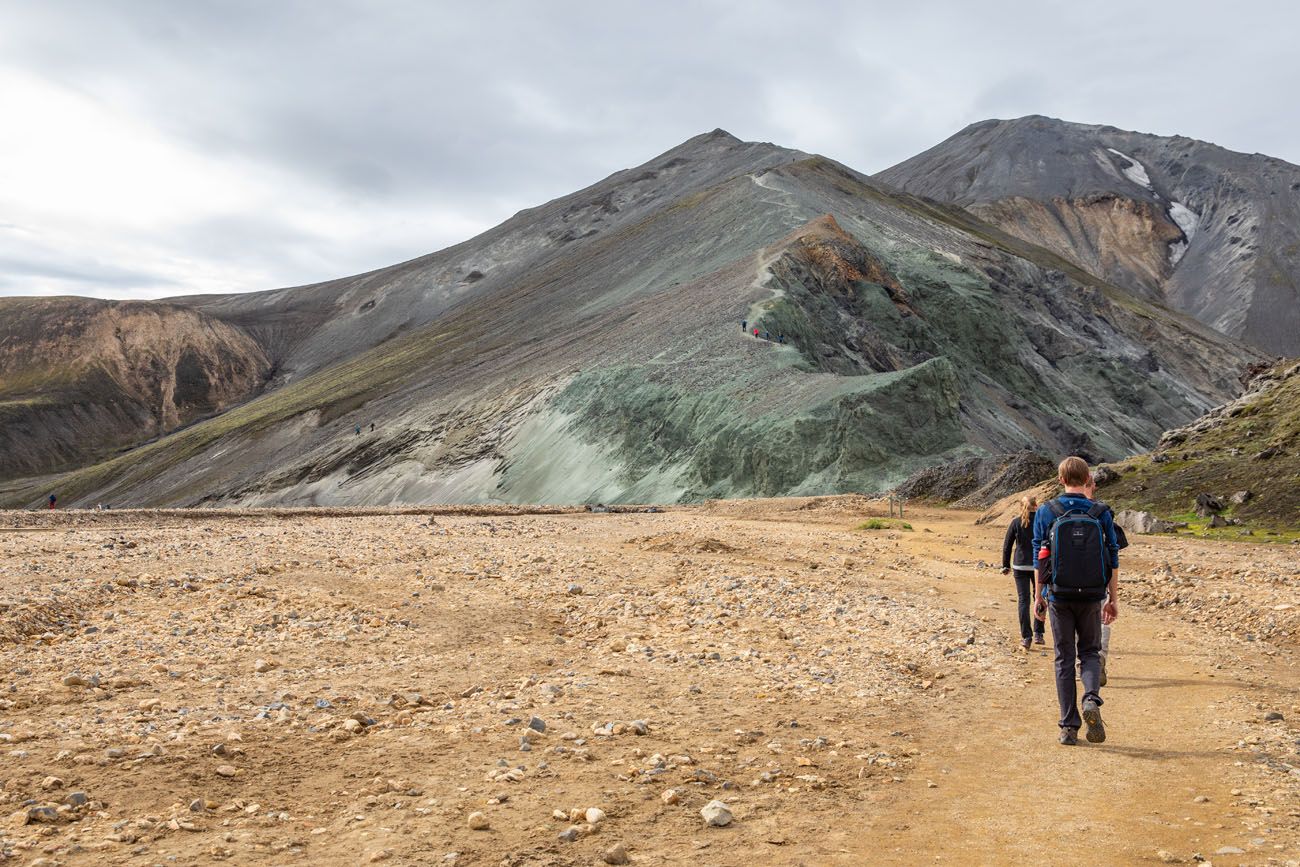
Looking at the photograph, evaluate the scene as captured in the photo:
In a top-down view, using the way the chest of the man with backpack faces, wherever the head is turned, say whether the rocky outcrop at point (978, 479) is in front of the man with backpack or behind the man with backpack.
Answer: in front

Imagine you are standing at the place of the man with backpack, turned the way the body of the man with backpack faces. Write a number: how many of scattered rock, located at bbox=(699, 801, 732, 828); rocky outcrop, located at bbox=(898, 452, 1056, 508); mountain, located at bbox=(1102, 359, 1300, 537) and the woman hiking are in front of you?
3

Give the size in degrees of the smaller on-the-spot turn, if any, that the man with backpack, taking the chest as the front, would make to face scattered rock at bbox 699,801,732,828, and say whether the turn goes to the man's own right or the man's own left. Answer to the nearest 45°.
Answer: approximately 135° to the man's own left

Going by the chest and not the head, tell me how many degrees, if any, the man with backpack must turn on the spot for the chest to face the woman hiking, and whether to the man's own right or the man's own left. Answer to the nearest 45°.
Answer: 0° — they already face them

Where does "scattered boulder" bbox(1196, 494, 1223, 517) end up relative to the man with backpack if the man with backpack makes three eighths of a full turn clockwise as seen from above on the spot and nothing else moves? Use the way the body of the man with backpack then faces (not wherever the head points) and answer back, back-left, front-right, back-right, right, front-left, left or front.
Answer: back-left

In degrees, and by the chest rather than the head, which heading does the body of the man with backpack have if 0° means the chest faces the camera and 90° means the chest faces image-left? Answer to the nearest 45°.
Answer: approximately 180°

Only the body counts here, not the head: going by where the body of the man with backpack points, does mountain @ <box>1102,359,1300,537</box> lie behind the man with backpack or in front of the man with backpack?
in front

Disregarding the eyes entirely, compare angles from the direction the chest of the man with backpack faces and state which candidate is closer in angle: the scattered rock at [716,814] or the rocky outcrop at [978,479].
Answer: the rocky outcrop

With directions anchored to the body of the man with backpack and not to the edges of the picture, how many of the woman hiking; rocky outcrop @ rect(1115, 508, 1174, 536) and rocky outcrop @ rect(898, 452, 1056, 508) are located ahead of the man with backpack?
3

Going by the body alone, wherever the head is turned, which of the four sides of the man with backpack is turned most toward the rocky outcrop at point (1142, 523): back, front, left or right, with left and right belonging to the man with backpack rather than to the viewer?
front
